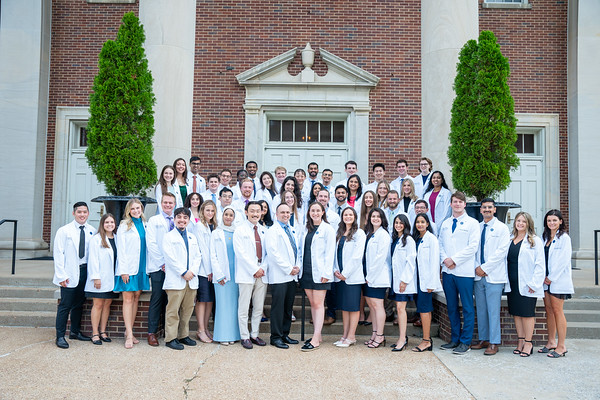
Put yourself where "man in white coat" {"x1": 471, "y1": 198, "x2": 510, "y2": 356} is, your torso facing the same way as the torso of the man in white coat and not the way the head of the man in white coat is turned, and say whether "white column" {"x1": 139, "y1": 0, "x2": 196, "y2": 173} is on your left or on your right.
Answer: on your right

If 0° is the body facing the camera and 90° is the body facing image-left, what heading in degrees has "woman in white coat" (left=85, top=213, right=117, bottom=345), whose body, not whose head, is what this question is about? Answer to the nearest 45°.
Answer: approximately 315°

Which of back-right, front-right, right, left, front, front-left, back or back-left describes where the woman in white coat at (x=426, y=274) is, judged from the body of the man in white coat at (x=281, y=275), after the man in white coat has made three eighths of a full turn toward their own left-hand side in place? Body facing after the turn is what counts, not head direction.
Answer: right
